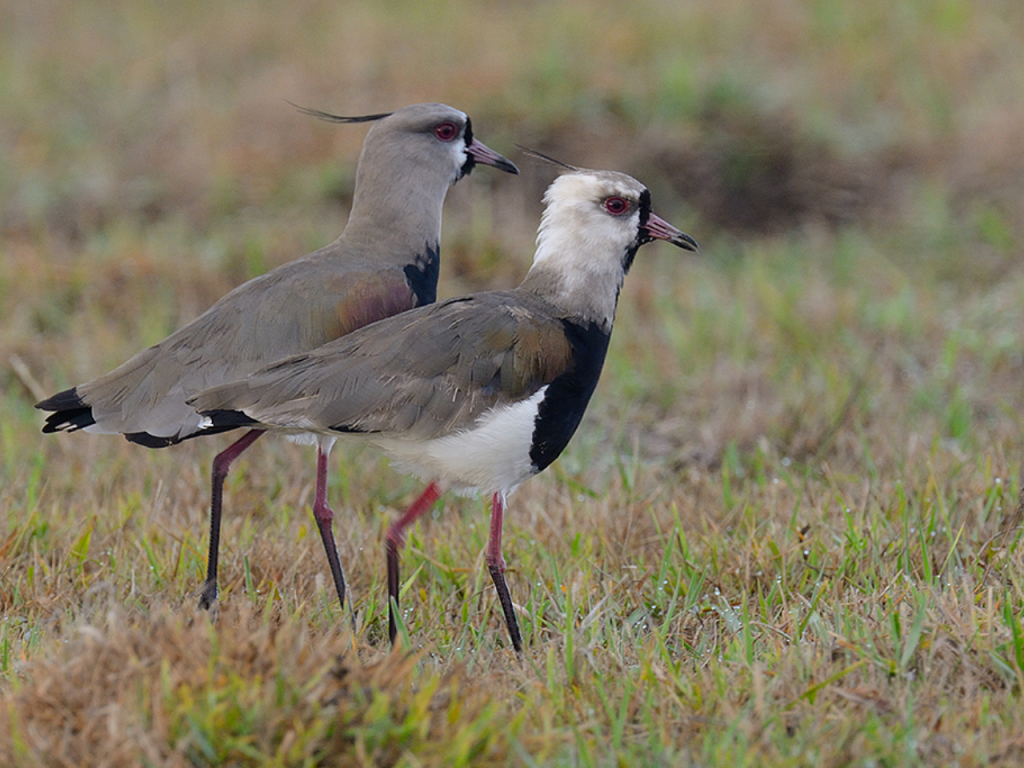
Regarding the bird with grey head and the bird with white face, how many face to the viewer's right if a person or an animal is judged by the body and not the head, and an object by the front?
2

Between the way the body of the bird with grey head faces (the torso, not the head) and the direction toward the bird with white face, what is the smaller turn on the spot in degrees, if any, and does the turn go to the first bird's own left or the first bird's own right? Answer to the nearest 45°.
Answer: approximately 45° to the first bird's own right

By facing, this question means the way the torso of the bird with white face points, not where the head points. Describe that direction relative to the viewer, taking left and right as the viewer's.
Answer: facing to the right of the viewer

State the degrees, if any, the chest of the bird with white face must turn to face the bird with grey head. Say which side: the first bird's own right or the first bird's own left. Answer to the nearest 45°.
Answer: approximately 135° to the first bird's own left

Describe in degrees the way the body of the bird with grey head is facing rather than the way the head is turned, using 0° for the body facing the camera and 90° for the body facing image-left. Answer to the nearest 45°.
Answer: approximately 270°

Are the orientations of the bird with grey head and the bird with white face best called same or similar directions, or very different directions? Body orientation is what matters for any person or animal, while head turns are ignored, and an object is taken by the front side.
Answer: same or similar directions
